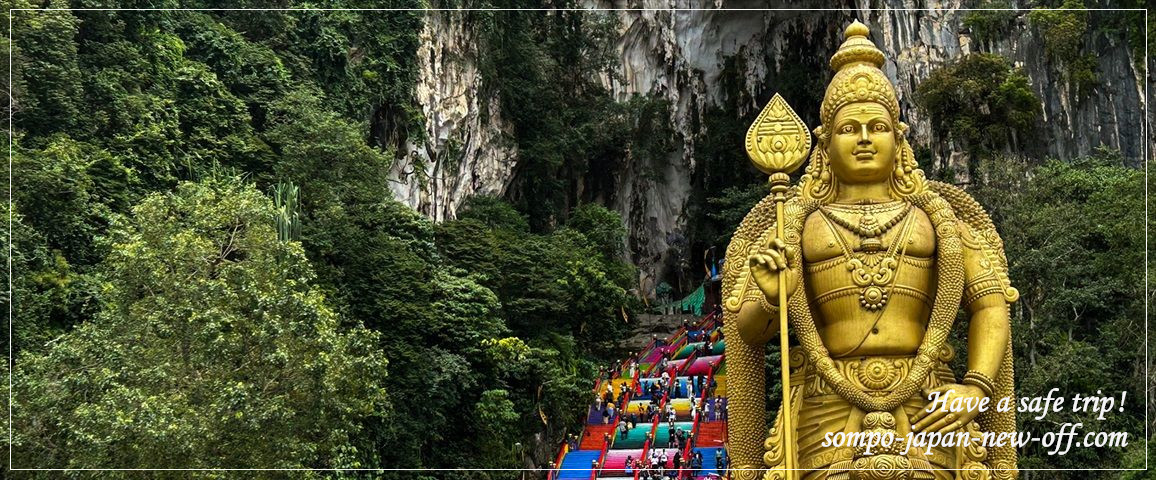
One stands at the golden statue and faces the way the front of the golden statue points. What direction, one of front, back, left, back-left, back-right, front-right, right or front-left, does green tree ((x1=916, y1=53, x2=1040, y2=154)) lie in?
back

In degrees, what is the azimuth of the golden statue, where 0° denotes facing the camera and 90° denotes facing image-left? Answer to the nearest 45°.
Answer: approximately 0°

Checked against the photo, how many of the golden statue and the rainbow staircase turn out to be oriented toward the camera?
2

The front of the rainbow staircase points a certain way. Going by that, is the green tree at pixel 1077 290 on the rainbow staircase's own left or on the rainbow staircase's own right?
on the rainbow staircase's own left

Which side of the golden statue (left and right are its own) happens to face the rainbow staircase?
back

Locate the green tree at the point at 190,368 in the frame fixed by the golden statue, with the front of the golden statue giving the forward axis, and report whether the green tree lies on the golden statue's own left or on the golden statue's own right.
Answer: on the golden statue's own right
